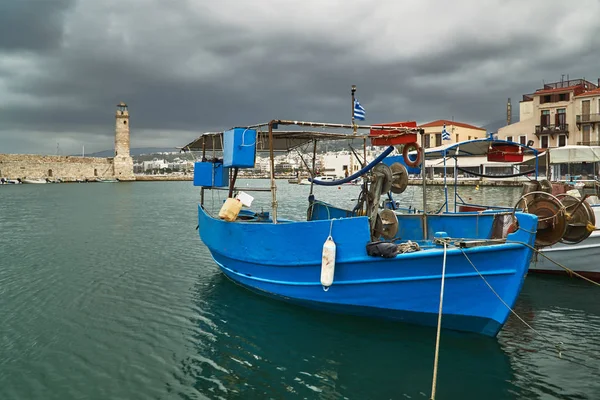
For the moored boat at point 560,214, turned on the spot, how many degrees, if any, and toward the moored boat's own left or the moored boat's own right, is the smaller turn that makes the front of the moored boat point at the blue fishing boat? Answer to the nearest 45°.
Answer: approximately 90° to the moored boat's own right

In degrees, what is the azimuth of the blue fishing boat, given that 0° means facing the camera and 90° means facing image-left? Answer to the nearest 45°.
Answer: approximately 315°

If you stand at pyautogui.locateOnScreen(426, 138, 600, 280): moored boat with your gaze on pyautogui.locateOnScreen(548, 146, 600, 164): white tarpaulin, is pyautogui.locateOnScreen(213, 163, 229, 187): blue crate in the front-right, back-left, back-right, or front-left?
back-left

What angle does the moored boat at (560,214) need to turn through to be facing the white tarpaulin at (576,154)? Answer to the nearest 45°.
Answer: approximately 135° to its left

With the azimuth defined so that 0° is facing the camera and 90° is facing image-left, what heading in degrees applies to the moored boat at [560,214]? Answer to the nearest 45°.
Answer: approximately 315°

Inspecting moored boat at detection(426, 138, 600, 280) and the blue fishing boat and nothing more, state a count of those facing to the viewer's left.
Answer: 0

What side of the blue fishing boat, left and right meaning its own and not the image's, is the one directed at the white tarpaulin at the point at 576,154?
left
